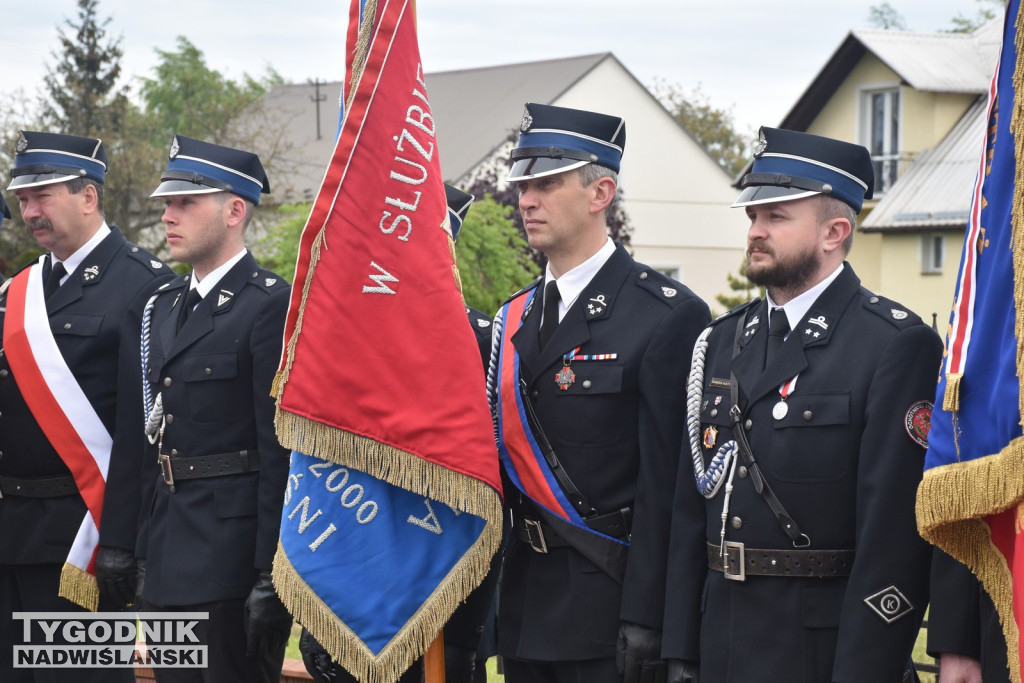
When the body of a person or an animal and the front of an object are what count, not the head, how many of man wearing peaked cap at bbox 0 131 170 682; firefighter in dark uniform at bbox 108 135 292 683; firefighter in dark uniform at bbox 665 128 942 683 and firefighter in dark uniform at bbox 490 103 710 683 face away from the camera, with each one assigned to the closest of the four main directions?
0

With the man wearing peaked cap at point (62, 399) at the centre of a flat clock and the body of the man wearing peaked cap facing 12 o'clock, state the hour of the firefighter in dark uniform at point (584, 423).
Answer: The firefighter in dark uniform is roughly at 9 o'clock from the man wearing peaked cap.

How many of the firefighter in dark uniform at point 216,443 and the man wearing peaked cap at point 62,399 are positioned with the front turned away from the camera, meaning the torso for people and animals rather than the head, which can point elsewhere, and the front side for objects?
0

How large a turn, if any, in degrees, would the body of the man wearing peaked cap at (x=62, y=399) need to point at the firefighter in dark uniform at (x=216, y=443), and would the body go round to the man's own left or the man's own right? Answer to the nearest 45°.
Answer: approximately 90° to the man's own left

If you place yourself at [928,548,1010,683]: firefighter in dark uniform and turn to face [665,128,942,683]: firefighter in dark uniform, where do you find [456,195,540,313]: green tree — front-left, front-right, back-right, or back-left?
front-right

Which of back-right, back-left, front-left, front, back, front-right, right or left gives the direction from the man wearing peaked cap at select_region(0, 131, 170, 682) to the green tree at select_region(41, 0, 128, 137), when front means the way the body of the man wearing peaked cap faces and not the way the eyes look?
back-right

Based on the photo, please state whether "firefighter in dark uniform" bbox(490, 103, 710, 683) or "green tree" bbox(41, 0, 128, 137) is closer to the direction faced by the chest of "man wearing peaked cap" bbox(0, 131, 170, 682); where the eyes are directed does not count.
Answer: the firefighter in dark uniform

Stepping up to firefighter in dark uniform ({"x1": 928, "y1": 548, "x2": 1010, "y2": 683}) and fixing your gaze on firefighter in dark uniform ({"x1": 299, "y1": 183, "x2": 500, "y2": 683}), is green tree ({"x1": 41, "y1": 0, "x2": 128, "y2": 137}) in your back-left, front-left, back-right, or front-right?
front-right

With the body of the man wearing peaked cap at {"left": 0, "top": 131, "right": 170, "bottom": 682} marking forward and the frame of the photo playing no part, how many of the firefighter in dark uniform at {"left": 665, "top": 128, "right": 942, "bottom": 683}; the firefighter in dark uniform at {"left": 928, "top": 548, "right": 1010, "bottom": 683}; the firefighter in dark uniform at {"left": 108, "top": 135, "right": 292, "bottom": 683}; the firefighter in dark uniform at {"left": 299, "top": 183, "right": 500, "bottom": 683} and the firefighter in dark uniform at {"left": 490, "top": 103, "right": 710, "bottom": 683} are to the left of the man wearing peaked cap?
5

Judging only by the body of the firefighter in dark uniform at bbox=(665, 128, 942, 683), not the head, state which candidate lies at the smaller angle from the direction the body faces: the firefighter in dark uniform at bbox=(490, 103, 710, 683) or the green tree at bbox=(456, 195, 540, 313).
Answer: the firefighter in dark uniform

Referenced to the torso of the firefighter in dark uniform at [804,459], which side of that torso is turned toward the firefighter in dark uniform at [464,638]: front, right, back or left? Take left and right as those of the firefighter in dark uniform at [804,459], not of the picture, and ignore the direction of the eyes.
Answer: right

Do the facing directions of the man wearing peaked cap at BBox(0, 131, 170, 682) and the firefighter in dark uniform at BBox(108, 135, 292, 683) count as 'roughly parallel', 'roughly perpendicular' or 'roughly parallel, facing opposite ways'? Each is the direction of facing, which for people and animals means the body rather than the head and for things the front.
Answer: roughly parallel

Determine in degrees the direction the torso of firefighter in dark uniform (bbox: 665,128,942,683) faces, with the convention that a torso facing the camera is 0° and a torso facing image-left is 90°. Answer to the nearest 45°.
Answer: approximately 45°

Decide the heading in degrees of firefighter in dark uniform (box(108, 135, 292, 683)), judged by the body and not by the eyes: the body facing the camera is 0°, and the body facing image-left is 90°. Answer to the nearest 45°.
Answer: approximately 45°

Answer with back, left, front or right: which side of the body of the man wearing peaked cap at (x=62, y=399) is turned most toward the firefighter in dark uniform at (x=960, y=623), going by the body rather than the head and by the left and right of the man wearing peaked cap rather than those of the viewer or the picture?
left

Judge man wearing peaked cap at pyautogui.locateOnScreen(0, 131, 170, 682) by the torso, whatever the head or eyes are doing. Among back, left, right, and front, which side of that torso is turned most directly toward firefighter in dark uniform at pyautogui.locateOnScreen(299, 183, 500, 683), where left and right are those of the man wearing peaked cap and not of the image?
left
